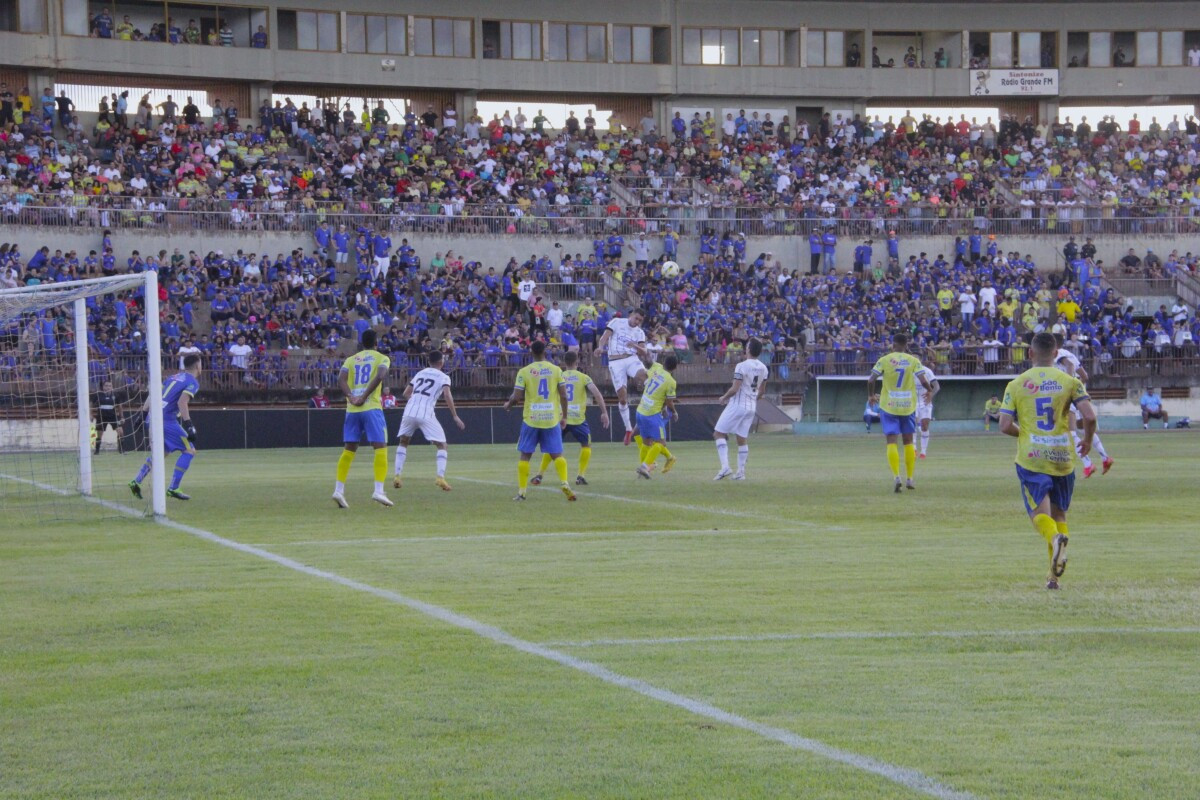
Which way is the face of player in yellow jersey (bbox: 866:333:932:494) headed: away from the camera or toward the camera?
away from the camera

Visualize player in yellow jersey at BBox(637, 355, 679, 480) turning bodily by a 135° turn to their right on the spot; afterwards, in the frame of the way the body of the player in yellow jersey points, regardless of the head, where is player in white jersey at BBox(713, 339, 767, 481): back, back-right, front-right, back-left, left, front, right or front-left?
left

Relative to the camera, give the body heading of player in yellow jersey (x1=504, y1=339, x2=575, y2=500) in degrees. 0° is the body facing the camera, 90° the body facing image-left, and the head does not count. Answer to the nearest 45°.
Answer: approximately 180°

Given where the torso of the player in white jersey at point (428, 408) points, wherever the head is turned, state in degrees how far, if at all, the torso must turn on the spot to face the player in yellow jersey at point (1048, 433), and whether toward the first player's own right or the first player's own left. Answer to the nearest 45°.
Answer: approximately 90° to the first player's own right

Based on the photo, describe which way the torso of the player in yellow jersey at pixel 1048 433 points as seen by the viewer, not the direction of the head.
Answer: away from the camera

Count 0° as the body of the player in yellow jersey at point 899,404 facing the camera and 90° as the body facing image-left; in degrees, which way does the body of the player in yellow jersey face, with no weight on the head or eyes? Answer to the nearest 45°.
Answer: approximately 180°

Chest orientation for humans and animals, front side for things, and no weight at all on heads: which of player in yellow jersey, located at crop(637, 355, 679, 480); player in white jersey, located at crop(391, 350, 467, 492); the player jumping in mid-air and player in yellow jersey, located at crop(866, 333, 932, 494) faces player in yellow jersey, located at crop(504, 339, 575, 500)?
the player jumping in mid-air

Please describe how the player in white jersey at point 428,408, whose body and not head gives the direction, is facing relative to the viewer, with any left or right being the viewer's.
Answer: facing away from the viewer and to the right of the viewer

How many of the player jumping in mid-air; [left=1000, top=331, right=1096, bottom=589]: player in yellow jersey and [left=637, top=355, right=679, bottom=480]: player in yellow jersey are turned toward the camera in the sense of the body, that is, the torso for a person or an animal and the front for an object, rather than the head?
1

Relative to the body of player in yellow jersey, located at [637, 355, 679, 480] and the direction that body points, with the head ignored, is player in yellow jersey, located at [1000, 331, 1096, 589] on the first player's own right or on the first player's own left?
on the first player's own right

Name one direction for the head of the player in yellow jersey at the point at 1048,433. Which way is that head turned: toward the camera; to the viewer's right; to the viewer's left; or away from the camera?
away from the camera

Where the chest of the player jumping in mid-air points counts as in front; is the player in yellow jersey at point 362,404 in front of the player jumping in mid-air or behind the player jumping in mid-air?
in front

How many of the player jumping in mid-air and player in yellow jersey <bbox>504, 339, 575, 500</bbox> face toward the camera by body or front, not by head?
1

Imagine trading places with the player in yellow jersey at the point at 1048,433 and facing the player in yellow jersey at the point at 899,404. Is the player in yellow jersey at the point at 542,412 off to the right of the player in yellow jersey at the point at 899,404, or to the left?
left
